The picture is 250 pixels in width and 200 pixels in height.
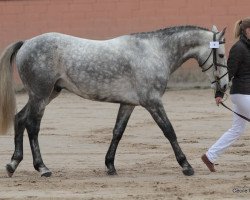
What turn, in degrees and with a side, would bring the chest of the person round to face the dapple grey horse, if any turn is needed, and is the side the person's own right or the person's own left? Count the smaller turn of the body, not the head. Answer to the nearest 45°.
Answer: approximately 180°

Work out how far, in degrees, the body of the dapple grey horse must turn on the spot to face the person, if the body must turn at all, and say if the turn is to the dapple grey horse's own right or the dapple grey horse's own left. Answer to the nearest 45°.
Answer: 0° — it already faces them

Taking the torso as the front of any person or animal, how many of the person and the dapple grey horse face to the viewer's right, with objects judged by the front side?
2

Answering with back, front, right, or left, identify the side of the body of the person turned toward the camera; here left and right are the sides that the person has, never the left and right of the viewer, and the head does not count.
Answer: right

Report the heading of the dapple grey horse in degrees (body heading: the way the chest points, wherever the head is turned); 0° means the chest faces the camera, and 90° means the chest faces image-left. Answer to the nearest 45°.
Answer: approximately 270°
